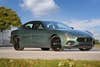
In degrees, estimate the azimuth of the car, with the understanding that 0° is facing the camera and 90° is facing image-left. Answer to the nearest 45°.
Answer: approximately 315°
